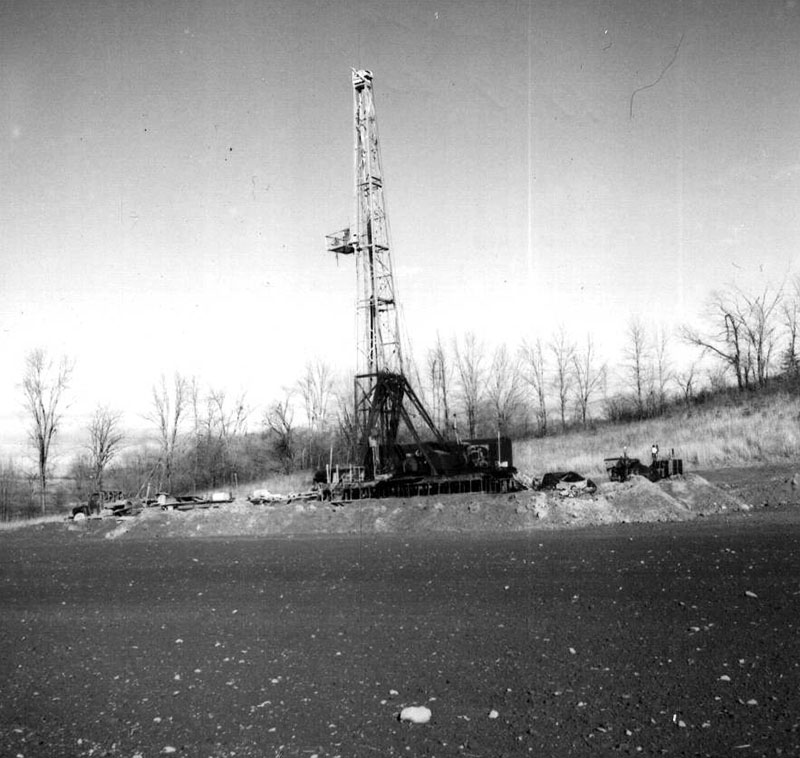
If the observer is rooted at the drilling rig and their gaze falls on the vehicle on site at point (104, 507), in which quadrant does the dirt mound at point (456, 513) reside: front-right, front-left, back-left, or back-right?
back-left

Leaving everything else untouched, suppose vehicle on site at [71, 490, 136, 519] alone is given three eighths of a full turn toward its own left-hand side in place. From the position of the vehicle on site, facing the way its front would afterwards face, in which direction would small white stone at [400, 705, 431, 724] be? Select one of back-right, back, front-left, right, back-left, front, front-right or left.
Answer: front-right

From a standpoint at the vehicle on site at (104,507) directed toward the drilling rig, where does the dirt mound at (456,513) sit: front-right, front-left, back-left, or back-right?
front-right

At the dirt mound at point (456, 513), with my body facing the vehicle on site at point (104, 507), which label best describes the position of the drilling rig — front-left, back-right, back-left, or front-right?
front-right

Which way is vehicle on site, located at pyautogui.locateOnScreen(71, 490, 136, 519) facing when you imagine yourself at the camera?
facing to the left of the viewer

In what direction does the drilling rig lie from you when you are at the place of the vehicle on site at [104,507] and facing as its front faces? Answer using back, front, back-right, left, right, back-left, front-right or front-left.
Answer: back-left
